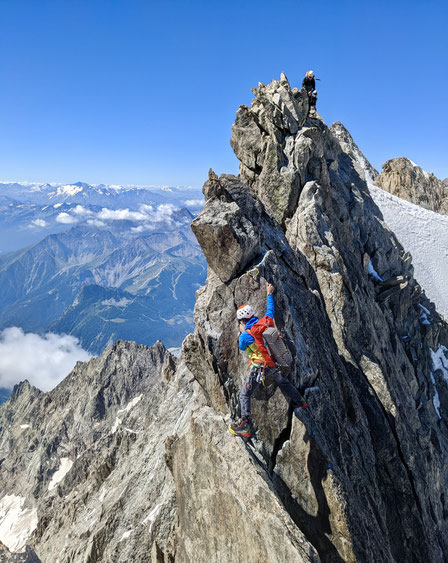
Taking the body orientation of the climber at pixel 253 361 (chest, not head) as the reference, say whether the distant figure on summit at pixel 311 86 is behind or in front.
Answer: in front
